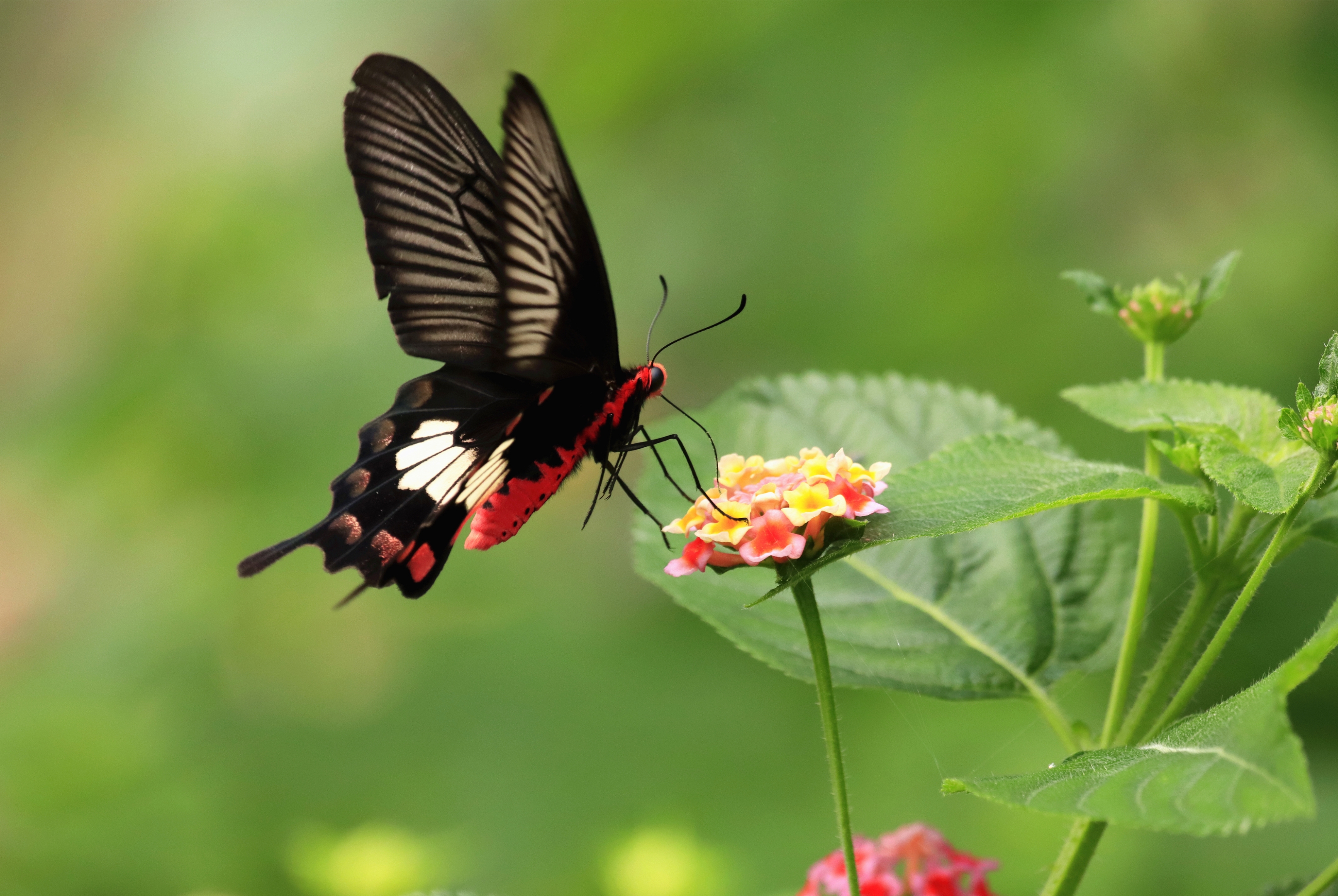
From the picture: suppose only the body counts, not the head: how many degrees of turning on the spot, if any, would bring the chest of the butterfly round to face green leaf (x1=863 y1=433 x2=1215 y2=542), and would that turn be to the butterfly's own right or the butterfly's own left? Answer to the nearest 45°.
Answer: approximately 45° to the butterfly's own right

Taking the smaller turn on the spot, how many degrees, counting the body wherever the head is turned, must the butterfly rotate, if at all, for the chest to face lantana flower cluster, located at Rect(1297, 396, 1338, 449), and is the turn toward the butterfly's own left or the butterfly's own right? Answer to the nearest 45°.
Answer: approximately 45° to the butterfly's own right

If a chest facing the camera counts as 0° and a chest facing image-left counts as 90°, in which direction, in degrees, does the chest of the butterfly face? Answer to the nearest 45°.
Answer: approximately 270°
